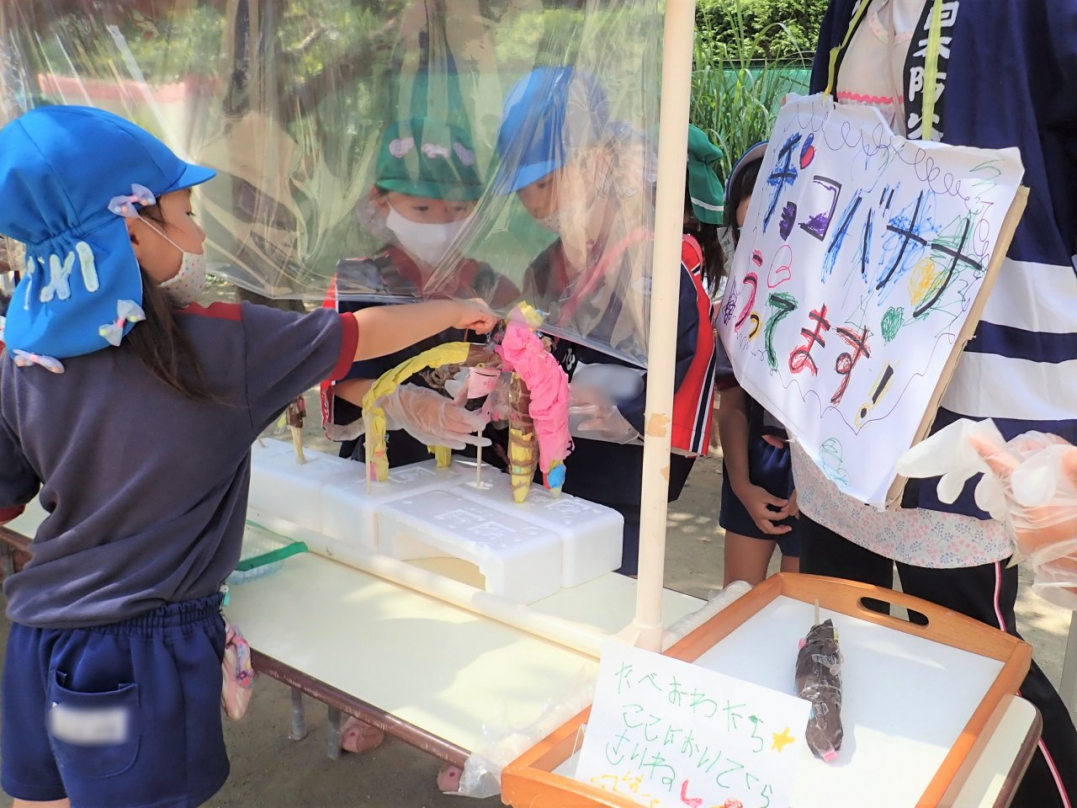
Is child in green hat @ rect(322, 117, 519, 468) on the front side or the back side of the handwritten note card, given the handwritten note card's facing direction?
on the back side

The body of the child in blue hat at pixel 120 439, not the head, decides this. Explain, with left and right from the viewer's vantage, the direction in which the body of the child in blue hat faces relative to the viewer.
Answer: facing away from the viewer and to the right of the viewer

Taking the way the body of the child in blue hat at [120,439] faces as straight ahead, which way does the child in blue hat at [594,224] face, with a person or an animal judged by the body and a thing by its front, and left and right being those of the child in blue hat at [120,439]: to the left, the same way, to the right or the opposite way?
the opposite way

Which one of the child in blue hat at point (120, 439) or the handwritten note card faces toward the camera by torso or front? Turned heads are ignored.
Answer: the handwritten note card

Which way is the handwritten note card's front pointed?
toward the camera

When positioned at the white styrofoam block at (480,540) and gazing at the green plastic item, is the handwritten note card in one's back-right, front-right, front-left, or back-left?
back-left

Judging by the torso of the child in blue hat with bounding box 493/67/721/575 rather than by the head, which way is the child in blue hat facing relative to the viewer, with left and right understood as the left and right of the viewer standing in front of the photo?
facing the viewer and to the left of the viewer

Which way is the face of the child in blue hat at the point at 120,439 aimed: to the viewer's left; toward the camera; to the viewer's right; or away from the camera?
to the viewer's right

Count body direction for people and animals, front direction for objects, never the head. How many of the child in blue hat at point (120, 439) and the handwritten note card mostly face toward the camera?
1

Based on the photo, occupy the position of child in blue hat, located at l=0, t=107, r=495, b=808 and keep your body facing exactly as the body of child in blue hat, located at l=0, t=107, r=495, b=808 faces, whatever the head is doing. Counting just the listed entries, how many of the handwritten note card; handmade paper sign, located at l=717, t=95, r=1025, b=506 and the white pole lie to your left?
0

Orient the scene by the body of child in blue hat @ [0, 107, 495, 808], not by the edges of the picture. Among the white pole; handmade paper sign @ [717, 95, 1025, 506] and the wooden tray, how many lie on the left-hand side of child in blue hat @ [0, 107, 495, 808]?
0
